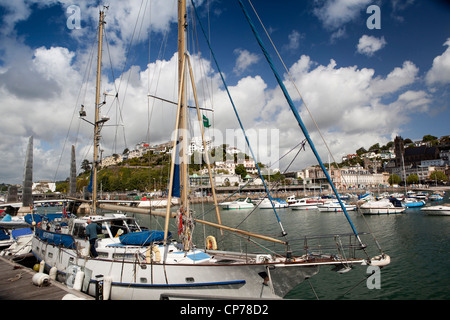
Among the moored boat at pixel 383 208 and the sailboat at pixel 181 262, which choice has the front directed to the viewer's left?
the moored boat

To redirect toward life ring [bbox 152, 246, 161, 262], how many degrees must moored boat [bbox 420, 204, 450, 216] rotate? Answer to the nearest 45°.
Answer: approximately 90° to its left

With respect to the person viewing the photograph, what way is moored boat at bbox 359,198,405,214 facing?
facing to the left of the viewer

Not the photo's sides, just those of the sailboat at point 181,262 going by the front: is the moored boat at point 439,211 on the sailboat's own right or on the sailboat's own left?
on the sailboat's own left

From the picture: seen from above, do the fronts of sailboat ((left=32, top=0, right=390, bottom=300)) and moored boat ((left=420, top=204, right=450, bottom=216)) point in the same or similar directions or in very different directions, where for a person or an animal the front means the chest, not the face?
very different directions

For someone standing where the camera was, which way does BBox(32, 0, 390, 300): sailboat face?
facing the viewer and to the right of the viewer

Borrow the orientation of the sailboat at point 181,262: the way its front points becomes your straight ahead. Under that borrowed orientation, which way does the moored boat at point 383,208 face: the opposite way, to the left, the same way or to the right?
the opposite way

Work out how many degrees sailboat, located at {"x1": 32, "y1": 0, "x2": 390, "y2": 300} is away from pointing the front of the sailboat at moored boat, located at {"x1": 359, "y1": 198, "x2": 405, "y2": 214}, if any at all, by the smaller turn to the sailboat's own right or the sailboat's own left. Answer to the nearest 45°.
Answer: approximately 90° to the sailboat's own left

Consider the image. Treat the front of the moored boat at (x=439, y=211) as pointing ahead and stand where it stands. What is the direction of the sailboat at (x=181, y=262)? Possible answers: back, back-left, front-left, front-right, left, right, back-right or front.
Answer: left
